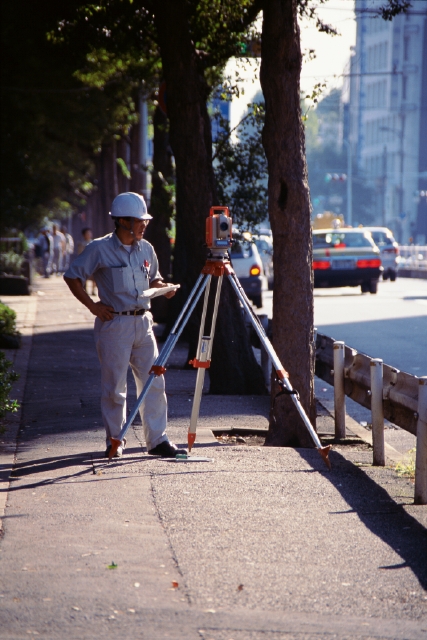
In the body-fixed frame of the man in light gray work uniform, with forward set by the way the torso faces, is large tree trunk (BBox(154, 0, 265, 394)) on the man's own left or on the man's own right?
on the man's own left

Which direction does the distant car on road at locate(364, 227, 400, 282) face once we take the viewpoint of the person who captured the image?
facing away from the viewer

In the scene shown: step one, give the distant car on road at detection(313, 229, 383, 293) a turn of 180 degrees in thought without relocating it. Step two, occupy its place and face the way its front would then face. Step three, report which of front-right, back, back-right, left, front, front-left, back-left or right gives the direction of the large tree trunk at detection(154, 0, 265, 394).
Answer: front

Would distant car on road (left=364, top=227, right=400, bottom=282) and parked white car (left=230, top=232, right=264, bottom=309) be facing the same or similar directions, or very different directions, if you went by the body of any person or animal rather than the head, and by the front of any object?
same or similar directions

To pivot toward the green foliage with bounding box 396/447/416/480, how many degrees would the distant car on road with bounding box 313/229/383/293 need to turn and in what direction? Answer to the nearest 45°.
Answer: approximately 180°

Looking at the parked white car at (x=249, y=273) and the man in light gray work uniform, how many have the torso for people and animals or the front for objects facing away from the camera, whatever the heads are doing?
1

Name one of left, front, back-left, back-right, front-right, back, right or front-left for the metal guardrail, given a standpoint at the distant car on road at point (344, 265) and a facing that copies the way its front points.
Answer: back

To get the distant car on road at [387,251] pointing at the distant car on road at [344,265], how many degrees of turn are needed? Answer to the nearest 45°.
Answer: approximately 180°

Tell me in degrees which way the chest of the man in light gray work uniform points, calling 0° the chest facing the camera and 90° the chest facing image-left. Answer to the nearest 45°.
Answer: approximately 315°

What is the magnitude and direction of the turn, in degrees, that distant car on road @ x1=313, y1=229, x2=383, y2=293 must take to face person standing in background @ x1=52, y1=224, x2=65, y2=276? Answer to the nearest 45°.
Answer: approximately 45° to its left

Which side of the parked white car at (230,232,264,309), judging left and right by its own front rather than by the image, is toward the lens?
back

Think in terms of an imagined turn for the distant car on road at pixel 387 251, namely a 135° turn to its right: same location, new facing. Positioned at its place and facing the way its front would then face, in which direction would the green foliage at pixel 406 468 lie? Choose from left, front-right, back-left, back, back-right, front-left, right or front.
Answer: front-right

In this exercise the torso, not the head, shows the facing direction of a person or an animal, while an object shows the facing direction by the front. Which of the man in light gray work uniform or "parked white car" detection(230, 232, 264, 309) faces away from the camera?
the parked white car

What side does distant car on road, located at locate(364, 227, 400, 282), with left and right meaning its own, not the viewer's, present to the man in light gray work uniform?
back

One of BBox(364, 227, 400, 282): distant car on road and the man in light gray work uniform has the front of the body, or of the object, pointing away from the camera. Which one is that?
the distant car on road
